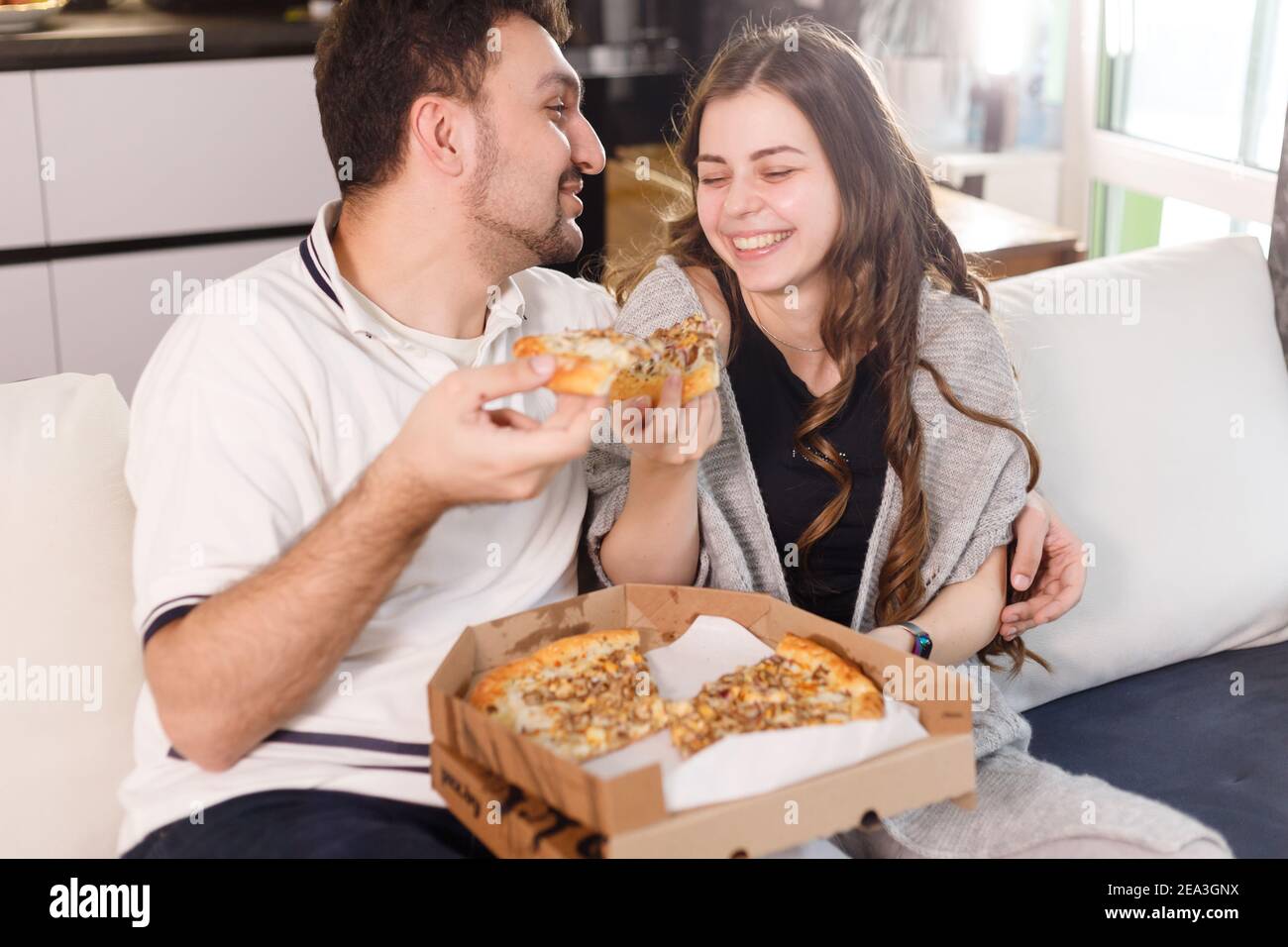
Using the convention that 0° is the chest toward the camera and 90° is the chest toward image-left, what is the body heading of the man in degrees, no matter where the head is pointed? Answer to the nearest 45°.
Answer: approximately 315°

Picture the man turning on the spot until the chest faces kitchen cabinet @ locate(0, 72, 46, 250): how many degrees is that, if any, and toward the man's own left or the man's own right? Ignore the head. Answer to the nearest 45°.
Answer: approximately 180°

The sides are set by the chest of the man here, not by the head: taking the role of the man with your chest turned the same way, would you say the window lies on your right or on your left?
on your left

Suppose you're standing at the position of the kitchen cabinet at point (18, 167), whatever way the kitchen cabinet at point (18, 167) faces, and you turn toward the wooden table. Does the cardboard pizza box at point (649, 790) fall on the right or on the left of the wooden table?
right

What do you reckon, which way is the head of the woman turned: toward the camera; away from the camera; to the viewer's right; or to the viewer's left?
toward the camera

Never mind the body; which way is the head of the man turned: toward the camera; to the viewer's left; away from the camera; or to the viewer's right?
to the viewer's right

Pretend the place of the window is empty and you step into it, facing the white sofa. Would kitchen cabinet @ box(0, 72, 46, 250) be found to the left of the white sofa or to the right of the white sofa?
right

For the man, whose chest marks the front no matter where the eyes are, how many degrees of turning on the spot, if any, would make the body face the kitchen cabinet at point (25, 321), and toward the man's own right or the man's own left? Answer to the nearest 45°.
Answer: approximately 180°

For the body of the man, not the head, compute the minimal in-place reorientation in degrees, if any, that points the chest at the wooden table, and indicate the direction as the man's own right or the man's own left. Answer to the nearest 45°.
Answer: approximately 90° to the man's own left
